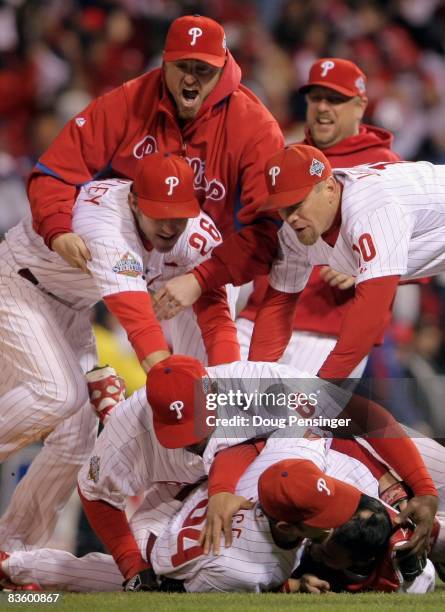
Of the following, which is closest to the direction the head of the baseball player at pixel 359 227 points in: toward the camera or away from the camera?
toward the camera

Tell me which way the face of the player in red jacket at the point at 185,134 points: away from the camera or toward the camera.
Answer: toward the camera

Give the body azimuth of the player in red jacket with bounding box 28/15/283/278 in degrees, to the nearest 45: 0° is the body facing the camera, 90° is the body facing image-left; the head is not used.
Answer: approximately 0°

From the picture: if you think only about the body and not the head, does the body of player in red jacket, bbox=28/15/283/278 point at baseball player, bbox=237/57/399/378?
no

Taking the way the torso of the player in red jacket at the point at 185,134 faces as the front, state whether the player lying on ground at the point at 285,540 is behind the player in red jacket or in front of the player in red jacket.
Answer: in front

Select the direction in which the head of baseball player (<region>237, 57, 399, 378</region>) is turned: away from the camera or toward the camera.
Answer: toward the camera

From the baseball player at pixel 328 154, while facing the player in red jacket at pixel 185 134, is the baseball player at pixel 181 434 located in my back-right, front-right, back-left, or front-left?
front-left

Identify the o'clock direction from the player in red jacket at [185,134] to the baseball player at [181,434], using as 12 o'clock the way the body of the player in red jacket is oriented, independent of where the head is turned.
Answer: The baseball player is roughly at 12 o'clock from the player in red jacket.

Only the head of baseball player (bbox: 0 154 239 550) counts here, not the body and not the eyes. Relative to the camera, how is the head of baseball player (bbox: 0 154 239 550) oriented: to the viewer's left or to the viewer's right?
to the viewer's right
